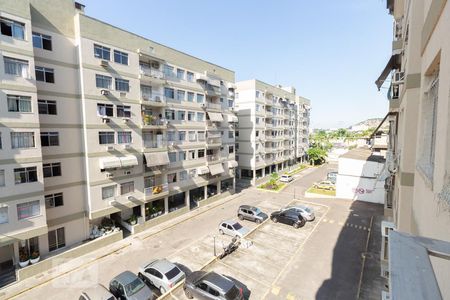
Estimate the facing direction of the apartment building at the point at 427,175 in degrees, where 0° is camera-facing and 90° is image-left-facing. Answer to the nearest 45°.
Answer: approximately 90°

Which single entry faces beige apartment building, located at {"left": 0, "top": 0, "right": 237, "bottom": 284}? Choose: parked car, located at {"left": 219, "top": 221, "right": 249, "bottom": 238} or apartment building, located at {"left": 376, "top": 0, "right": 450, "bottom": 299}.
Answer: the apartment building

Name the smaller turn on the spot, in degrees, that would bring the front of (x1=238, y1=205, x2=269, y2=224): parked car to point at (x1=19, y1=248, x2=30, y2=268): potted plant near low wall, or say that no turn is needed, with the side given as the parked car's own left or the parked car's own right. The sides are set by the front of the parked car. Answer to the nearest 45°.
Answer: approximately 90° to the parked car's own right

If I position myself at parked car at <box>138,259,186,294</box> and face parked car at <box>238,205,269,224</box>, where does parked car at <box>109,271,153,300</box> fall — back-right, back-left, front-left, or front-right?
back-left

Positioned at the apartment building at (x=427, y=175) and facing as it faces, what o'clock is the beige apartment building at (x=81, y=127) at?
The beige apartment building is roughly at 12 o'clock from the apartment building.

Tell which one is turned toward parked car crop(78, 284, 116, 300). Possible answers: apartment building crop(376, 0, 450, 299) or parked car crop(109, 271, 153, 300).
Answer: the apartment building

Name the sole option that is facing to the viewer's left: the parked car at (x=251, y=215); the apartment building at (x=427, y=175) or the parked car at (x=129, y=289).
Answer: the apartment building
